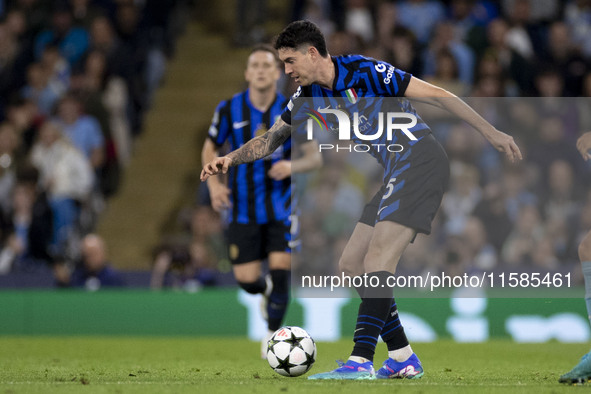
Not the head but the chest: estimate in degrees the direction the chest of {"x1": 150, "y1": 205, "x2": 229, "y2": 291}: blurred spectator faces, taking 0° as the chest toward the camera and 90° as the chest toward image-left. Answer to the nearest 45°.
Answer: approximately 0°

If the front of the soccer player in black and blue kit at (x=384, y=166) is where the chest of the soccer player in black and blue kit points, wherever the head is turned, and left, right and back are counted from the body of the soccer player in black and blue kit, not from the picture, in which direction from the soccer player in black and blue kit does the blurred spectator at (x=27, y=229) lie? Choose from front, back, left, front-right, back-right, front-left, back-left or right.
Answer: right

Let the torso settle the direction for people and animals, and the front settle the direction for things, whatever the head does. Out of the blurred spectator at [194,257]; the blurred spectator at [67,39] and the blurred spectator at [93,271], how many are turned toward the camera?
3

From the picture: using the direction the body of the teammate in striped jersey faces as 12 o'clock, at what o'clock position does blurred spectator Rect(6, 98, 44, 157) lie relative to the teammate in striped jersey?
The blurred spectator is roughly at 5 o'clock from the teammate in striped jersey.

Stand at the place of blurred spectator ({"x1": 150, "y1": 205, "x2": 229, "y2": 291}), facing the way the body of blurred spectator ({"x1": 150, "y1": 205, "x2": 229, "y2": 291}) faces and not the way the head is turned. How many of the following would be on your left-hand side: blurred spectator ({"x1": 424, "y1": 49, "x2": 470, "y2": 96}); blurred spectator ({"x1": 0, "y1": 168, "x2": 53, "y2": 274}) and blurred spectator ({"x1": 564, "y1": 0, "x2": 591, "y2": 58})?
2

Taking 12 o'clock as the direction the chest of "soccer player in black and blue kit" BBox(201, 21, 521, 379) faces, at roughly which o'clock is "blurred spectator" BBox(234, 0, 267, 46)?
The blurred spectator is roughly at 4 o'clock from the soccer player in black and blue kit.

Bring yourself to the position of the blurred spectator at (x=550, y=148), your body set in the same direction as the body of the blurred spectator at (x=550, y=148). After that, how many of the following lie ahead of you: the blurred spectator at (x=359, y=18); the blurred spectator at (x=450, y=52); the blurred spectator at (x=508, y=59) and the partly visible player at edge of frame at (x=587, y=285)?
1
